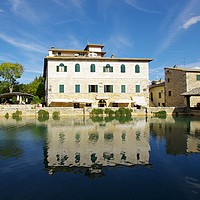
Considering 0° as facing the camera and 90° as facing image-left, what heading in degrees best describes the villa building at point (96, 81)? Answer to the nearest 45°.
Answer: approximately 0°

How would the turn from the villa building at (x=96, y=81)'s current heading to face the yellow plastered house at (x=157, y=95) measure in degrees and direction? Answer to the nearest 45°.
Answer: approximately 135° to its left

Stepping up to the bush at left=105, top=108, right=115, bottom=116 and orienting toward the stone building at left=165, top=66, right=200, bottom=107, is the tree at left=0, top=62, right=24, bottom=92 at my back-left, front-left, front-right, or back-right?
back-left

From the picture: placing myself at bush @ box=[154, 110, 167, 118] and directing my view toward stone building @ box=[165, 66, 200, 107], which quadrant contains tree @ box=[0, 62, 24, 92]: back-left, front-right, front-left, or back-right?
back-left

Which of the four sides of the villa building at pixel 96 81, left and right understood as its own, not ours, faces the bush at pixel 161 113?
left

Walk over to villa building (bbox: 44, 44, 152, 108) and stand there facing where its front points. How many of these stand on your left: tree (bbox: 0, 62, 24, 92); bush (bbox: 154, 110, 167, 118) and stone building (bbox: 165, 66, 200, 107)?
2

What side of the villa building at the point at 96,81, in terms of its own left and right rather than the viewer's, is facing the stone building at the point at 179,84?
left

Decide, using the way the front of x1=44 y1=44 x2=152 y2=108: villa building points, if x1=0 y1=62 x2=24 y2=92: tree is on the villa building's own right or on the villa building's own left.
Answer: on the villa building's own right
